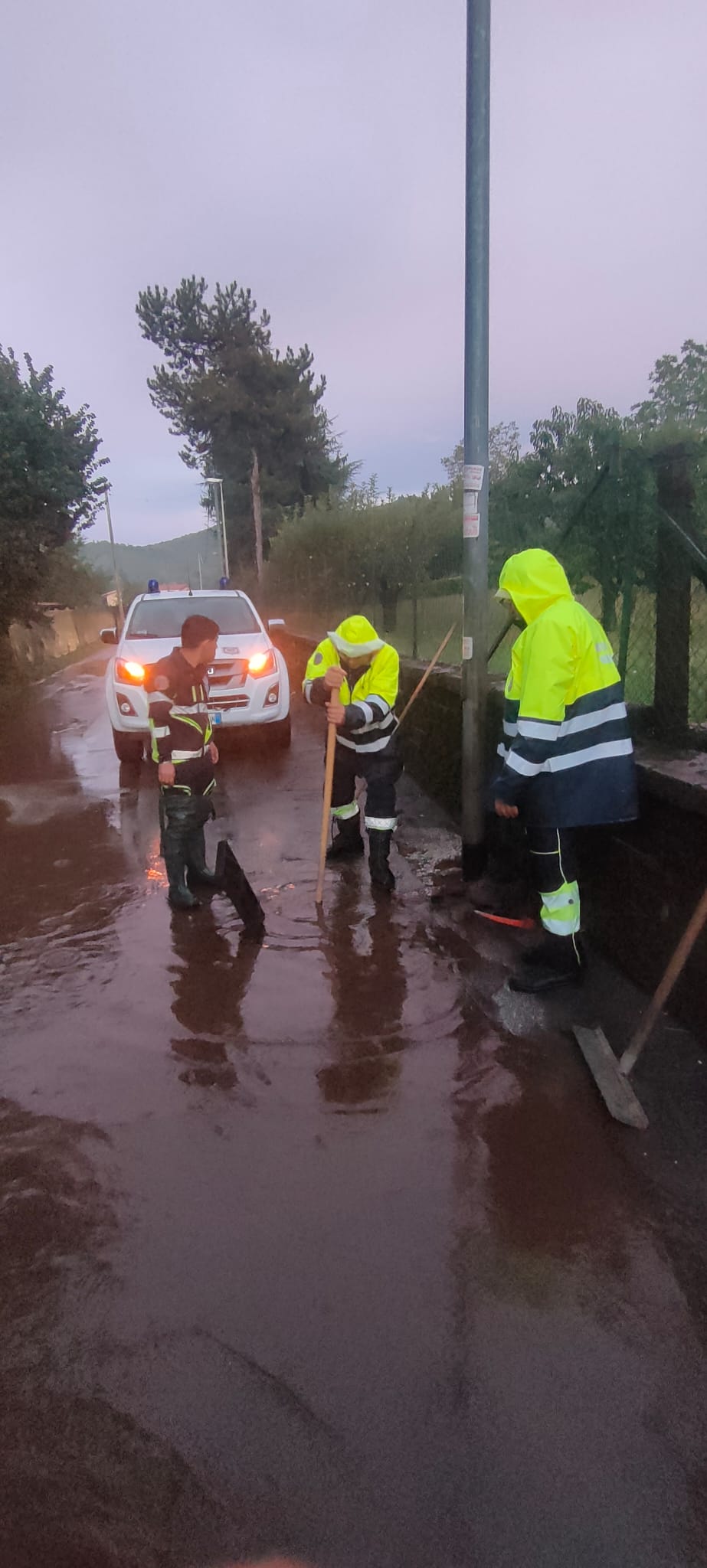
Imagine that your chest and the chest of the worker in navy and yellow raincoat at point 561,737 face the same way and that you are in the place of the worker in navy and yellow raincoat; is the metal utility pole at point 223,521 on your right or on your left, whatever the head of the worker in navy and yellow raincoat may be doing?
on your right

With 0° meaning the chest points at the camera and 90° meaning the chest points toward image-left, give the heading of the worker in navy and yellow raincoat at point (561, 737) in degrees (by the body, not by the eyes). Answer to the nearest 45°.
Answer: approximately 90°

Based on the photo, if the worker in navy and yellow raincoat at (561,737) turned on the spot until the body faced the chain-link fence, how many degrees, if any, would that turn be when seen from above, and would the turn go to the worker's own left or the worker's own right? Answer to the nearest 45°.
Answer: approximately 135° to the worker's own right

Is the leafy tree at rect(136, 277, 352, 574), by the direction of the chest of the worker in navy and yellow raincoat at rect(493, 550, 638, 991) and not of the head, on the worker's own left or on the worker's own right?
on the worker's own right

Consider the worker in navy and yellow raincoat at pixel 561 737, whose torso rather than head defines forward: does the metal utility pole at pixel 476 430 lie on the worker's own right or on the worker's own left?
on the worker's own right

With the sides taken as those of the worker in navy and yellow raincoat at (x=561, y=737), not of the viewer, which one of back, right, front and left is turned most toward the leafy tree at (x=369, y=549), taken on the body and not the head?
right

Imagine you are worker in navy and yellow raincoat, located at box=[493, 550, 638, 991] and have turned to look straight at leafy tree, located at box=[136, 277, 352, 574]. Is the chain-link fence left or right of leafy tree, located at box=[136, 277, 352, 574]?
right
